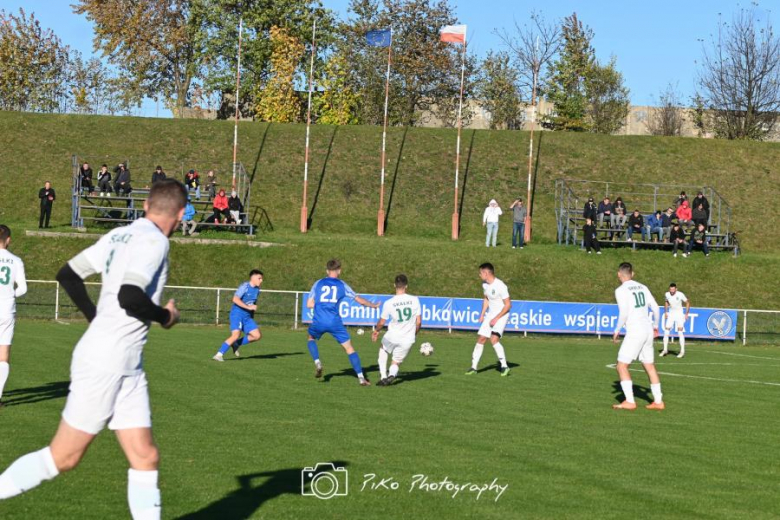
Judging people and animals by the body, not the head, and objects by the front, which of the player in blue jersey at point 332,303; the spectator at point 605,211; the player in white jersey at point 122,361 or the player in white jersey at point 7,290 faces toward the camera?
the spectator

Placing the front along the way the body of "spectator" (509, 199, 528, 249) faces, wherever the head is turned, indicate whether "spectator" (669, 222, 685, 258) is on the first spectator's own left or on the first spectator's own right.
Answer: on the first spectator's own left

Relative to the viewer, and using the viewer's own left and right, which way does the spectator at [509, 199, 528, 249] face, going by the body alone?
facing the viewer

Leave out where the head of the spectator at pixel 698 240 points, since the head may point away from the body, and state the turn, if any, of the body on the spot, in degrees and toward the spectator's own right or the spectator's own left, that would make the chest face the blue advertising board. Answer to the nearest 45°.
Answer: approximately 45° to the spectator's own right

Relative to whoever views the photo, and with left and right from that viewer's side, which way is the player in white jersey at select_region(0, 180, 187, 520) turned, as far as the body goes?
facing away from the viewer and to the right of the viewer

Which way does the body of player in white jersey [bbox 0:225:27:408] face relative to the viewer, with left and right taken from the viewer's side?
facing away from the viewer

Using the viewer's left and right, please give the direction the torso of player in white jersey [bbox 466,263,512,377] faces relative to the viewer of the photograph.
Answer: facing the viewer and to the left of the viewer

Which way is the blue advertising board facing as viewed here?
toward the camera

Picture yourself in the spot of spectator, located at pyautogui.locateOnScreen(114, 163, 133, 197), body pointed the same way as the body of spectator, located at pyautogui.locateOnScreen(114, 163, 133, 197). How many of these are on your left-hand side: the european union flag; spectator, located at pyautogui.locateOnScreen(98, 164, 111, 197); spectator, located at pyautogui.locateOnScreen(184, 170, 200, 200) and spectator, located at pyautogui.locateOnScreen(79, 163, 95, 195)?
2

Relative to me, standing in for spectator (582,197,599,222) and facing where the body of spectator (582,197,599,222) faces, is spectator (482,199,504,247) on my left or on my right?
on my right

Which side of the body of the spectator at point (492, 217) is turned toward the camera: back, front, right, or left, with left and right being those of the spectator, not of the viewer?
front

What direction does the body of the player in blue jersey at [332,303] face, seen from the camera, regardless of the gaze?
away from the camera

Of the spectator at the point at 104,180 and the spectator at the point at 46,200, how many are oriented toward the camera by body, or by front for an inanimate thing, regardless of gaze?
2

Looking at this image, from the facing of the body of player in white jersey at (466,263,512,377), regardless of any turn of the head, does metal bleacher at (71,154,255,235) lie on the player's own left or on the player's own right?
on the player's own right

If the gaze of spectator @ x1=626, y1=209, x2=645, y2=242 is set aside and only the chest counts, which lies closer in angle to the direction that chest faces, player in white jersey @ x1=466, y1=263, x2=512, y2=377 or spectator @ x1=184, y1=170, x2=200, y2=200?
the player in white jersey

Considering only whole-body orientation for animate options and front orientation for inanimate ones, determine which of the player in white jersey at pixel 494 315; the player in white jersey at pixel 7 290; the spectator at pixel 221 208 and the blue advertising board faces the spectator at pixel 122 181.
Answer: the player in white jersey at pixel 7 290

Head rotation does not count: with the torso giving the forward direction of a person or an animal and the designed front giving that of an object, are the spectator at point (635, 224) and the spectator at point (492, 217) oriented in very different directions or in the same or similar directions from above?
same or similar directions

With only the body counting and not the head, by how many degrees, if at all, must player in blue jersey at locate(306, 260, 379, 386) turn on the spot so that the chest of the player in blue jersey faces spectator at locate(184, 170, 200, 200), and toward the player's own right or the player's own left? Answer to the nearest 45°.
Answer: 0° — they already face them

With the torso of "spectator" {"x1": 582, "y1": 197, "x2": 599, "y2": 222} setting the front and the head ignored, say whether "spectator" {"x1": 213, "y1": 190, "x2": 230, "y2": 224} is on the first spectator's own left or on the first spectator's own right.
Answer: on the first spectator's own right

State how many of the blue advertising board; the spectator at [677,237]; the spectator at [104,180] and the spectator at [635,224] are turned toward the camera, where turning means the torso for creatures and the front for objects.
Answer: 4

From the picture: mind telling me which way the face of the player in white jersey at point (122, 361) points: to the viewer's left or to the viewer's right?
to the viewer's right

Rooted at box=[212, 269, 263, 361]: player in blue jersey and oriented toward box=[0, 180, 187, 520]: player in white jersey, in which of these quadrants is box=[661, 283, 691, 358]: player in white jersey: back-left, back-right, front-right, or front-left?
back-left
